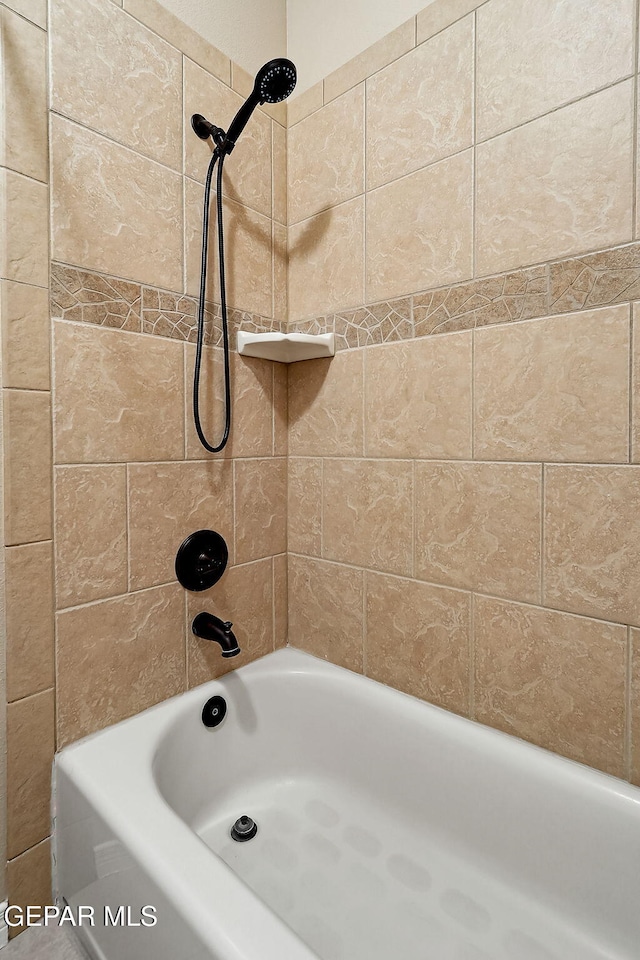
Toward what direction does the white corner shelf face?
toward the camera

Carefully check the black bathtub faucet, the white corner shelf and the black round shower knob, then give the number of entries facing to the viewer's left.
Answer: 0

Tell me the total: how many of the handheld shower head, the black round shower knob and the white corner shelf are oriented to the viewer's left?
0

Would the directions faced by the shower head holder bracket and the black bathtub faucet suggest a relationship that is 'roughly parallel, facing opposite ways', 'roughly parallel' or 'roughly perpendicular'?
roughly parallel

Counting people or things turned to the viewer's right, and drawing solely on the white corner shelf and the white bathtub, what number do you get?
0

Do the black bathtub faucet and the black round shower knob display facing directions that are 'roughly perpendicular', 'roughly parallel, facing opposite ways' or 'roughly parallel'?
roughly parallel

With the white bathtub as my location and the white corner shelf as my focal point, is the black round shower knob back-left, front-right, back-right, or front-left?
front-left

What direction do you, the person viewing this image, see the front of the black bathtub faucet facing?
facing the viewer and to the right of the viewer
